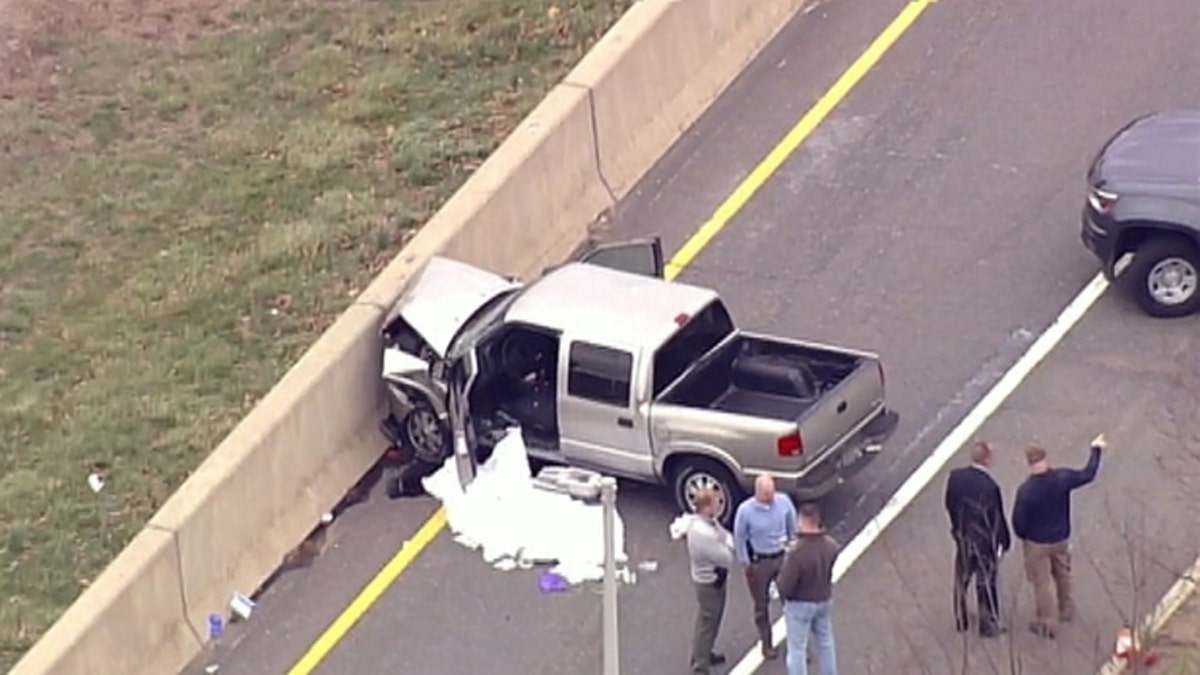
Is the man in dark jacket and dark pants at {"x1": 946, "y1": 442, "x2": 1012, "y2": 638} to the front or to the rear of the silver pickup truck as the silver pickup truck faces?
to the rear

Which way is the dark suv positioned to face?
to the viewer's left

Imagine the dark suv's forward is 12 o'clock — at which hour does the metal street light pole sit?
The metal street light pole is roughly at 10 o'clock from the dark suv.

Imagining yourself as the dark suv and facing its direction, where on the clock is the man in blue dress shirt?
The man in blue dress shirt is roughly at 10 o'clock from the dark suv.

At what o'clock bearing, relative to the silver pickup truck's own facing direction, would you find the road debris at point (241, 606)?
The road debris is roughly at 10 o'clock from the silver pickup truck.
